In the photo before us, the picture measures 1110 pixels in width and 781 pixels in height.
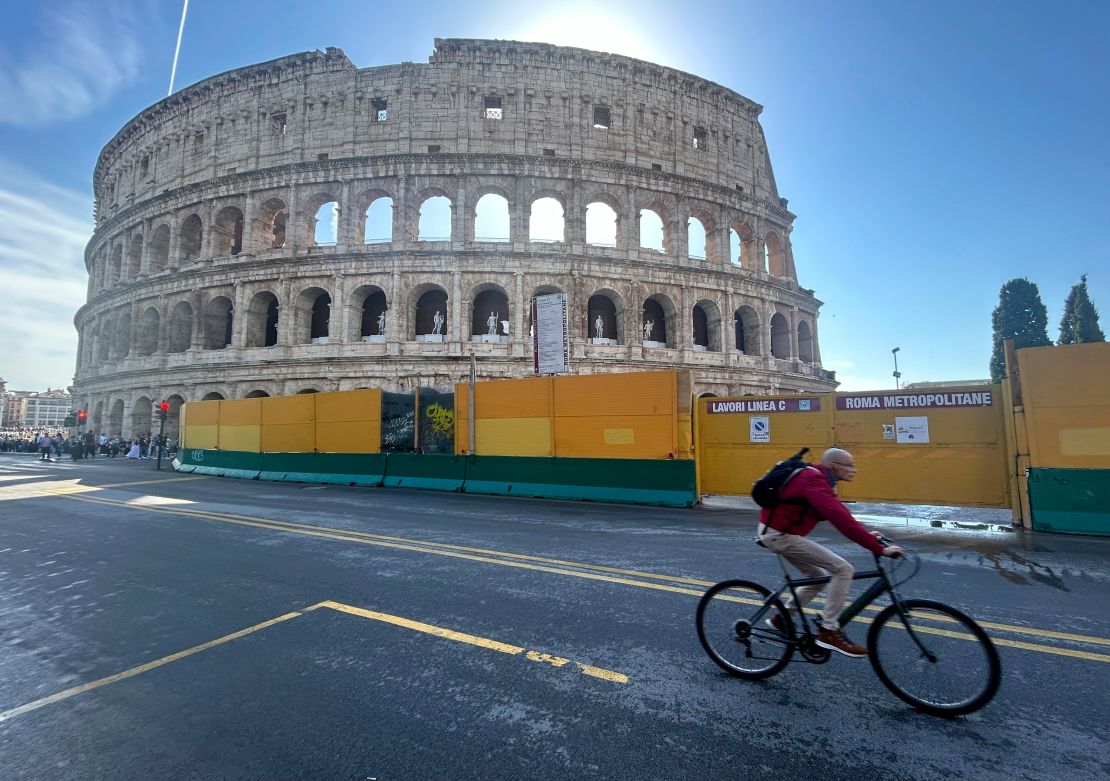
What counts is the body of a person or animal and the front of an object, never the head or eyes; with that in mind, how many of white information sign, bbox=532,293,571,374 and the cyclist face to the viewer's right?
1

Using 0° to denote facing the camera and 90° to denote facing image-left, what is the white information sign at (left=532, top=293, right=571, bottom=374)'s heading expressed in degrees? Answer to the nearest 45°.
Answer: approximately 0°

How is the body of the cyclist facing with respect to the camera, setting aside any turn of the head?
to the viewer's right

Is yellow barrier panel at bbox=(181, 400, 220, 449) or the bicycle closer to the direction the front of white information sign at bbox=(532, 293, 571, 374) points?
the bicycle

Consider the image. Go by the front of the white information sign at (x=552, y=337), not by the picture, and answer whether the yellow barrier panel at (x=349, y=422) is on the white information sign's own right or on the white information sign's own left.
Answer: on the white information sign's own right

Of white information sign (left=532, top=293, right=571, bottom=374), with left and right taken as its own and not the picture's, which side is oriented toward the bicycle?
front

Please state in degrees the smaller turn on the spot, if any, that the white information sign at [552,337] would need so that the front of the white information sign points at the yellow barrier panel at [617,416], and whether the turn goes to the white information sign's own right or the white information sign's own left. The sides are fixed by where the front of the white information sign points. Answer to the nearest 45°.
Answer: approximately 45° to the white information sign's own left

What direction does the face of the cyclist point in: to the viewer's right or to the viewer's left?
to the viewer's right

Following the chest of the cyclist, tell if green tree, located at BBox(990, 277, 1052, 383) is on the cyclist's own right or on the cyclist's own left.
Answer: on the cyclist's own left

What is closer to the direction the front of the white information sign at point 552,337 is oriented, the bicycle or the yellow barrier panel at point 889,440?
the bicycle

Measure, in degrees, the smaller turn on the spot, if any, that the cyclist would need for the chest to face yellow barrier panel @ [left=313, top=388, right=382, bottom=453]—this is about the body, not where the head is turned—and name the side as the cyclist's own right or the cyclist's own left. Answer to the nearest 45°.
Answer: approximately 135° to the cyclist's own left

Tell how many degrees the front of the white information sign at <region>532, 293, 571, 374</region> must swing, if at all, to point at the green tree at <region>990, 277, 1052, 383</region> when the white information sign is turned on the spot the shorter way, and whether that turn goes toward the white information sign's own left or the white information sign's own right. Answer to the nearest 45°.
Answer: approximately 135° to the white information sign's own left
